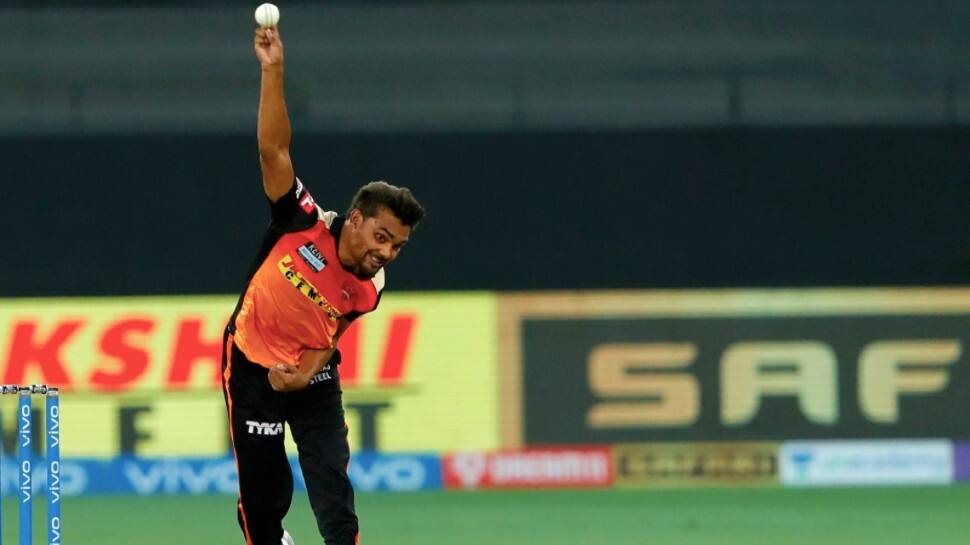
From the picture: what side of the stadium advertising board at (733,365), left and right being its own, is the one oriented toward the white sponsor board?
left

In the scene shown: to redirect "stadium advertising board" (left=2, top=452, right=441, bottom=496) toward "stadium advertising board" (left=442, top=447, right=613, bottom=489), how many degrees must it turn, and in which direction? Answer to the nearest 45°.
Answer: approximately 90° to its left

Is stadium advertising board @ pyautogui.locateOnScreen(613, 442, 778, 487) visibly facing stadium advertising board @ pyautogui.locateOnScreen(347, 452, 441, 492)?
no

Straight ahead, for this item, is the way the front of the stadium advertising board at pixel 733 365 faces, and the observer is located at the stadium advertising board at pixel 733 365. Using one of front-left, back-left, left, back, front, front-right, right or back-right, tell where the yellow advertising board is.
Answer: right

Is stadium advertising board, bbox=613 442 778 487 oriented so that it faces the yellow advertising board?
no

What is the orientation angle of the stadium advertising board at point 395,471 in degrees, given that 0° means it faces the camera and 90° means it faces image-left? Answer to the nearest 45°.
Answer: approximately 0°

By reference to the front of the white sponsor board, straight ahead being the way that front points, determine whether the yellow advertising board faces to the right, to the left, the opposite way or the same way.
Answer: the same way

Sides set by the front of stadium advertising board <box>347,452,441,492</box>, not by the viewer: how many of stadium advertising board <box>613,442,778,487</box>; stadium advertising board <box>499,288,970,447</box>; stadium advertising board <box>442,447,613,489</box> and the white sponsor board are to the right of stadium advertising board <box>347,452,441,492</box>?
0

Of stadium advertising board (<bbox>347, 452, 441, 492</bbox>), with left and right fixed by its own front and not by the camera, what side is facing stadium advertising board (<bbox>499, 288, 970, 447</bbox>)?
left

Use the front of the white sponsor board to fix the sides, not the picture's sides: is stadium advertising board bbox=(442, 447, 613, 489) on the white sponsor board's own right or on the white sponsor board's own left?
on the white sponsor board's own right

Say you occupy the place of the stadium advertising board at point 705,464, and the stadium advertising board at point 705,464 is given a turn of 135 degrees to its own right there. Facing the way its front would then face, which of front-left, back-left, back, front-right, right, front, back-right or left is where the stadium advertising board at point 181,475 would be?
front-left

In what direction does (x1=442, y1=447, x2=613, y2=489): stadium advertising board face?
toward the camera

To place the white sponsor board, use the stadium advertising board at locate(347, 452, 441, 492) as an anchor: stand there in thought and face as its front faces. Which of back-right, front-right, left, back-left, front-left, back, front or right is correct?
left

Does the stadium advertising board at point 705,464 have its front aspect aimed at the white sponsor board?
no

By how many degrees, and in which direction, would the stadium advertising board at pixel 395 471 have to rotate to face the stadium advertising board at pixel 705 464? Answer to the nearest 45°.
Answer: approximately 90° to its left

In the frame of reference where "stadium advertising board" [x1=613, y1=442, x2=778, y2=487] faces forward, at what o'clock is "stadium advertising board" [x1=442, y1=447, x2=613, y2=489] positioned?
"stadium advertising board" [x1=442, y1=447, x2=613, y2=489] is roughly at 3 o'clock from "stadium advertising board" [x1=613, y1=442, x2=778, y2=487].

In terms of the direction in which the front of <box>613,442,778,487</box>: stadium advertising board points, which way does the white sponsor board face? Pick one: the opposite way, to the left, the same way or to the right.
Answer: the same way

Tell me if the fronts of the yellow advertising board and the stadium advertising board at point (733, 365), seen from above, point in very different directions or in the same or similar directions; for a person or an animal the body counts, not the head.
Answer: same or similar directions

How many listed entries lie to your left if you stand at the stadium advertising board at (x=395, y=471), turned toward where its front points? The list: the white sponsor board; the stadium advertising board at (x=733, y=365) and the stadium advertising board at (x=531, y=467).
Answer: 3

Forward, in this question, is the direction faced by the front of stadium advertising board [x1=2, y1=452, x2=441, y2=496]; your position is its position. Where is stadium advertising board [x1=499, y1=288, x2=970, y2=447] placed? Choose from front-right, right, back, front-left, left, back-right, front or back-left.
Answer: left

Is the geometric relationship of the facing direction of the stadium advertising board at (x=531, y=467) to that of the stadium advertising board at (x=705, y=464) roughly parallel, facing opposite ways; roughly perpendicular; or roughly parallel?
roughly parallel

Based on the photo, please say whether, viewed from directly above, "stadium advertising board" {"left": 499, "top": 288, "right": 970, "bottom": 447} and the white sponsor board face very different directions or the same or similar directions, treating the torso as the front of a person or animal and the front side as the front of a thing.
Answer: same or similar directions
